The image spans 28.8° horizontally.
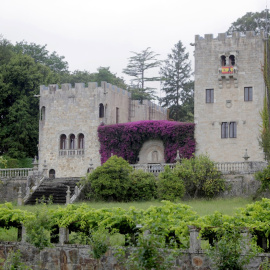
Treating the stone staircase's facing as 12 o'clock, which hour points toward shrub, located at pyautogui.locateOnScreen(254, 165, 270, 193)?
The shrub is roughly at 10 o'clock from the stone staircase.

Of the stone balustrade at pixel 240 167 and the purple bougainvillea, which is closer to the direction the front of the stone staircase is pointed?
the stone balustrade

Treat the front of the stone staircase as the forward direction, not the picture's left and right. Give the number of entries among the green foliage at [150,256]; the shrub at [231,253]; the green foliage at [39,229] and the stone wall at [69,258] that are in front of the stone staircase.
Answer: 4

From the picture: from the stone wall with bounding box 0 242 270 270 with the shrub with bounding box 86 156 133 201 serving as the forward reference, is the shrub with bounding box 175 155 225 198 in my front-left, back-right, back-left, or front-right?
front-right

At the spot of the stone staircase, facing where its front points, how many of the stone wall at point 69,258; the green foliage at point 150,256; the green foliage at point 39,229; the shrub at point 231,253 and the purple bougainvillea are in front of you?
4

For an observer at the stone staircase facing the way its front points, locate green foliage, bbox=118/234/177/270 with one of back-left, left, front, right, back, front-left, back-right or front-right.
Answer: front

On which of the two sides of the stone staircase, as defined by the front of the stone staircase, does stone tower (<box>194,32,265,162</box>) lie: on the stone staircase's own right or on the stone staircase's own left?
on the stone staircase's own left

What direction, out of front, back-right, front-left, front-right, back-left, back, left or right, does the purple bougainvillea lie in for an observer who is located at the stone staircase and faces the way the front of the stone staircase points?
back-left

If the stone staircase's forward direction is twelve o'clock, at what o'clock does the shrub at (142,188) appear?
The shrub is roughly at 10 o'clock from the stone staircase.

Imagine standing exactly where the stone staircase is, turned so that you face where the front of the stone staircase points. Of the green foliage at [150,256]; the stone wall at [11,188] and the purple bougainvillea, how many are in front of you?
1

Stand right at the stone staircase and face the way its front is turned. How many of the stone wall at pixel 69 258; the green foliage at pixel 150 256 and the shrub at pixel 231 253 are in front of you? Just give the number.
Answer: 3

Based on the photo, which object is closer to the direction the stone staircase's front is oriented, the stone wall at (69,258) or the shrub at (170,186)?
the stone wall

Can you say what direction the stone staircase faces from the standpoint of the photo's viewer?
facing the viewer

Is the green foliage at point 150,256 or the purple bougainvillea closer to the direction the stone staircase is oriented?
the green foliage

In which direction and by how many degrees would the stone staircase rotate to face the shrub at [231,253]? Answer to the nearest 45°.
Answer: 0° — it already faces it

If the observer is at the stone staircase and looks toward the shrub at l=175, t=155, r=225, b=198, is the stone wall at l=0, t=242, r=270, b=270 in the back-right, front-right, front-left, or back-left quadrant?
front-right

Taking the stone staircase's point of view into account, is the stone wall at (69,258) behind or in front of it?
in front
